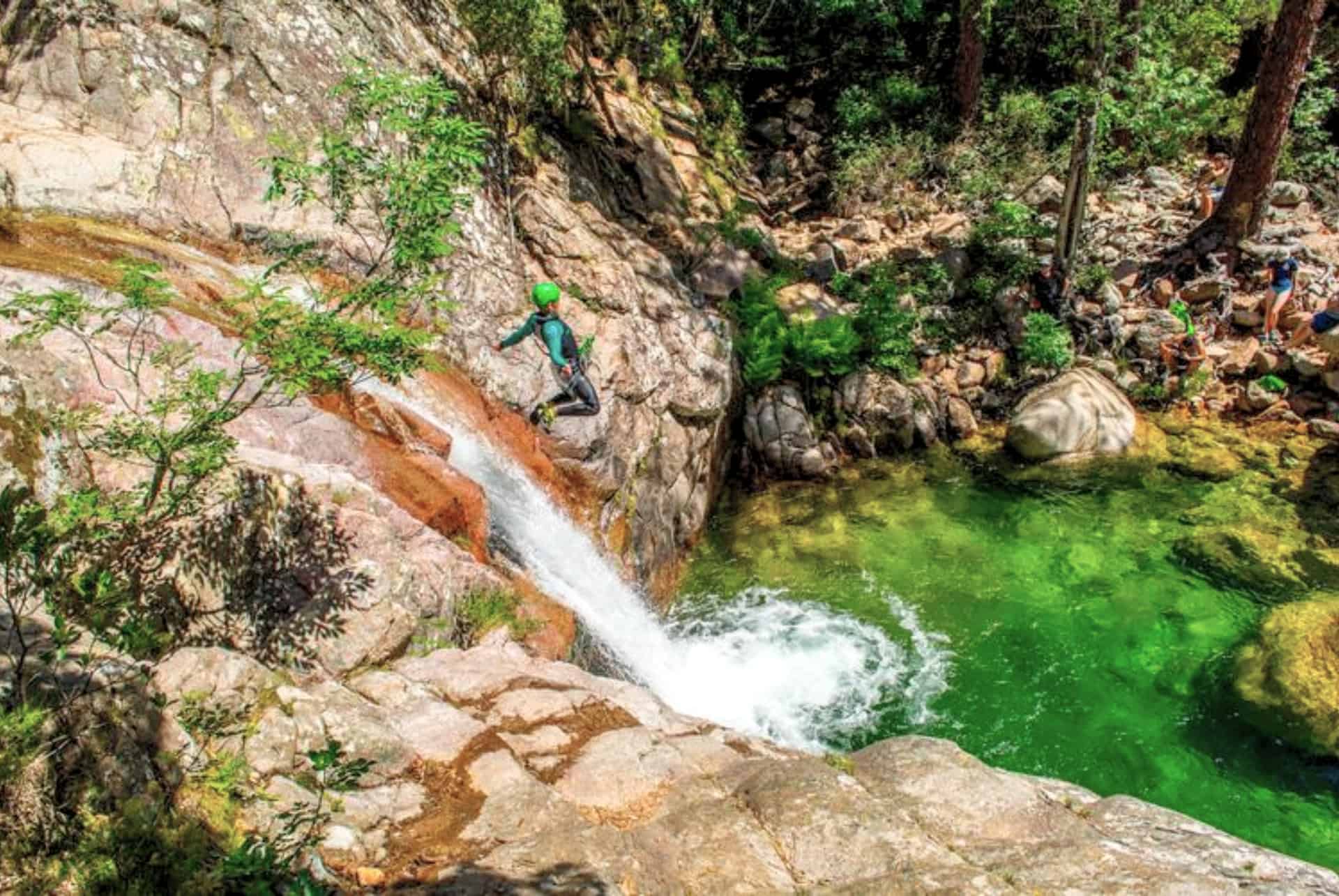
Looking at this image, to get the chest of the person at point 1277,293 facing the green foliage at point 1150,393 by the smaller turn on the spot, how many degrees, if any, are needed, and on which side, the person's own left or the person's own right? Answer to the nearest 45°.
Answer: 0° — they already face it

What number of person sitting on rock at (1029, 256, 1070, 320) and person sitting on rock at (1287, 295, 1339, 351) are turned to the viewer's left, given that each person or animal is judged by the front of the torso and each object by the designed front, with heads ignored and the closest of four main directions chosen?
1

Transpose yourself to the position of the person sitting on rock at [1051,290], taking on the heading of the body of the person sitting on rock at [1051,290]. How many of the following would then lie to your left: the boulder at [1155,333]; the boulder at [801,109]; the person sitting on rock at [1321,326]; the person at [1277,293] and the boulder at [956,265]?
3

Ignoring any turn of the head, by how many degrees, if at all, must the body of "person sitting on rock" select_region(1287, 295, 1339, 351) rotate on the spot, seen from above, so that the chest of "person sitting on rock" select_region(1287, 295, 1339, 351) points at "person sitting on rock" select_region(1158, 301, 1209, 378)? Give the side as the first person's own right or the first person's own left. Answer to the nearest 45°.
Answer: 0° — they already face them

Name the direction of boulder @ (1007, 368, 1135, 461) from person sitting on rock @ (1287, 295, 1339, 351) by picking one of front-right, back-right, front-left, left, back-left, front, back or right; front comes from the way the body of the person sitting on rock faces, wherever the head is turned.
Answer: front-left

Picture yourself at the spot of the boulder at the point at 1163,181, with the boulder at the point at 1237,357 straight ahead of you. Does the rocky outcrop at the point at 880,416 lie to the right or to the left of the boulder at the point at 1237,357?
right

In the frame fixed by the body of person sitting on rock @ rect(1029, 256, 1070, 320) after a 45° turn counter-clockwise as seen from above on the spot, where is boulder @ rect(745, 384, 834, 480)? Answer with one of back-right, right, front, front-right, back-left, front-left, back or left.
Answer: right

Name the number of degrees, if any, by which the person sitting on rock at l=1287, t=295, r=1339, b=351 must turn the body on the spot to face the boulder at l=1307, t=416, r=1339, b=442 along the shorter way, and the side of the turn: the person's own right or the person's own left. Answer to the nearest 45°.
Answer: approximately 90° to the person's own left

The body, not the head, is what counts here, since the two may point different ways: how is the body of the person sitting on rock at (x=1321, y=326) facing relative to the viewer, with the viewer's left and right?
facing to the left of the viewer
